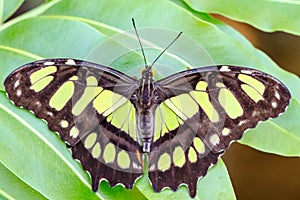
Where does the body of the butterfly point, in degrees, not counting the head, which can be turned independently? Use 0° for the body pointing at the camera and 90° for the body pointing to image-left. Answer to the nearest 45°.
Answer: approximately 180°
